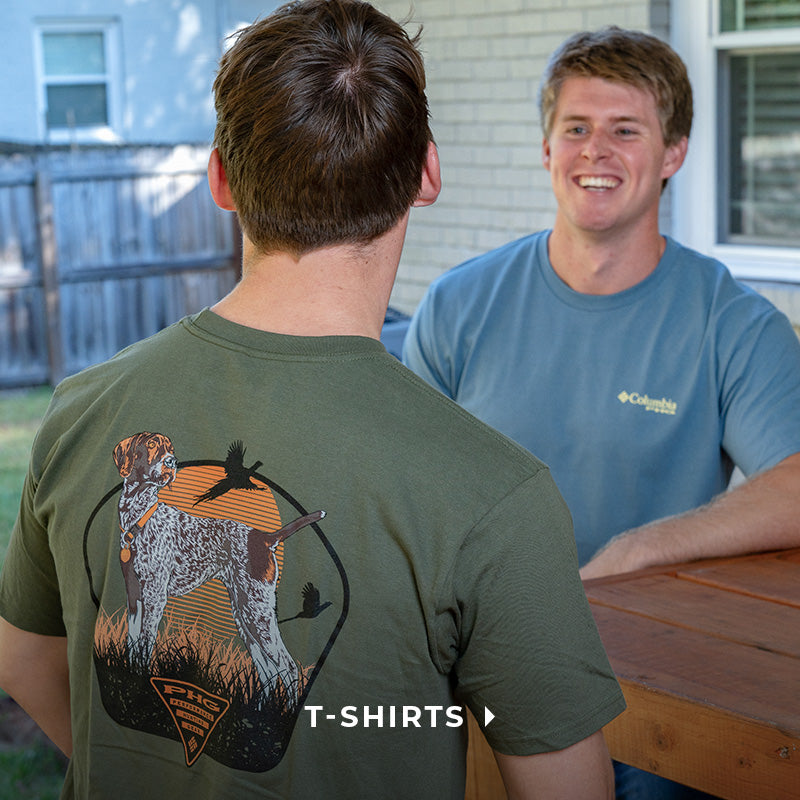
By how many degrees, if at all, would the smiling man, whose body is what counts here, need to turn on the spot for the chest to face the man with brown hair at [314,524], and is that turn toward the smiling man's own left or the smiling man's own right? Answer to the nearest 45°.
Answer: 0° — they already face them

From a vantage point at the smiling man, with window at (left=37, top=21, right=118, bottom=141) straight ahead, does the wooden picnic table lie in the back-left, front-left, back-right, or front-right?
back-left

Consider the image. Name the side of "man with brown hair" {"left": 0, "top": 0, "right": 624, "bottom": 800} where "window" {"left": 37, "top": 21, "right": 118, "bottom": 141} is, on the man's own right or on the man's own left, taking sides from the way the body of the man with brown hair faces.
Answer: on the man's own left

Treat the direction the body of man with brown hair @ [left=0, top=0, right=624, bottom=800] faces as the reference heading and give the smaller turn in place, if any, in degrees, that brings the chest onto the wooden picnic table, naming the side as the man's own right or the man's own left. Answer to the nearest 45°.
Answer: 0° — they already face it

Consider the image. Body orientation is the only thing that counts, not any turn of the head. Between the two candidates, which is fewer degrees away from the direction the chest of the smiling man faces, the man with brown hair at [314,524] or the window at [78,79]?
the man with brown hair

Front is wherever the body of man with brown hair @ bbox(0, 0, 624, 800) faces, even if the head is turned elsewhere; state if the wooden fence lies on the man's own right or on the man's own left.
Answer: on the man's own left

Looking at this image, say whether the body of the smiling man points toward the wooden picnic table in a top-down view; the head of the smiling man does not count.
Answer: yes

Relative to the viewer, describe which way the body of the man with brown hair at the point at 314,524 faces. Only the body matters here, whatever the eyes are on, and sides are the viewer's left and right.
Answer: facing away from the viewer and to the right of the viewer

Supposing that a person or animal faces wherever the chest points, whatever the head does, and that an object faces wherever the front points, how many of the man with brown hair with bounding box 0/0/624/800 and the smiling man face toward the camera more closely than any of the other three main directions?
1
